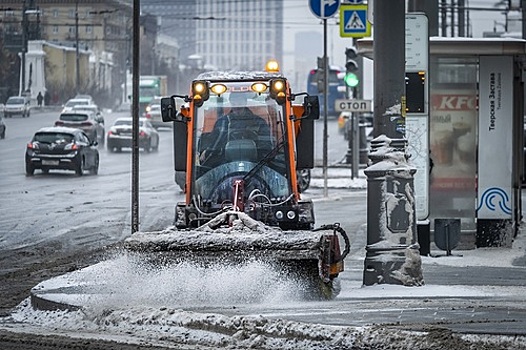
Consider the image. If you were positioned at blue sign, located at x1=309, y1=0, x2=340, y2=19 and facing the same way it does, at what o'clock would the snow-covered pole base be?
The snow-covered pole base is roughly at 12 o'clock from the blue sign.

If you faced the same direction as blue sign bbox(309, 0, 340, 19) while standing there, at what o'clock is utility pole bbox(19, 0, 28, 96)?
The utility pole is roughly at 5 o'clock from the blue sign.

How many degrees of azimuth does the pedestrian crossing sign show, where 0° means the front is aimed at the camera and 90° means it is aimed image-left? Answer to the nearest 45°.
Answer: approximately 0°

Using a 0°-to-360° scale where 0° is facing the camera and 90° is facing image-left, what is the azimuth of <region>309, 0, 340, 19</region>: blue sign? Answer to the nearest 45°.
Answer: approximately 0°

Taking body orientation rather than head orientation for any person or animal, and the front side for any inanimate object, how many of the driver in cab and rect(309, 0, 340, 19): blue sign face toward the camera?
2

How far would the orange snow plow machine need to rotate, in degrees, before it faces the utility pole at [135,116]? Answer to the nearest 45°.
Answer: approximately 135° to its right

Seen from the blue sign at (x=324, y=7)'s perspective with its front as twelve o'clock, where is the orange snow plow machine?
The orange snow plow machine is roughly at 12 o'clock from the blue sign.

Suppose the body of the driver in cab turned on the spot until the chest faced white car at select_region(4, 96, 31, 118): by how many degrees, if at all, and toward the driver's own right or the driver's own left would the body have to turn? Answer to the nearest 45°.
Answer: approximately 180°

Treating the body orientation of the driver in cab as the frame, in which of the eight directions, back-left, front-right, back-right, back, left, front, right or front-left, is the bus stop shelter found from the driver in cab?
back-left
